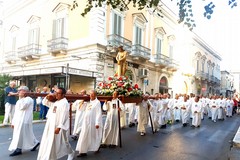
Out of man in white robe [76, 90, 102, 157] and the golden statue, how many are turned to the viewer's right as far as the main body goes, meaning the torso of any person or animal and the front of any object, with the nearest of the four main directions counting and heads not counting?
0

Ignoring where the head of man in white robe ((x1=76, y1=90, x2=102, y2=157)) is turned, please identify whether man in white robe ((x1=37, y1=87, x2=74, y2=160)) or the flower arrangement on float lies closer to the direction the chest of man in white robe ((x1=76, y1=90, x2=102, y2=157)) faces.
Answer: the man in white robe

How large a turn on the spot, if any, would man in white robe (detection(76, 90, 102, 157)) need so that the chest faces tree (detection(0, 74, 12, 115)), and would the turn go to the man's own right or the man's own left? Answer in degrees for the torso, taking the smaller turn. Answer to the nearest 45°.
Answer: approximately 90° to the man's own right

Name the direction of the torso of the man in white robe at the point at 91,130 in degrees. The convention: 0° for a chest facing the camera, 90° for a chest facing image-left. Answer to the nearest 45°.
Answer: approximately 45°

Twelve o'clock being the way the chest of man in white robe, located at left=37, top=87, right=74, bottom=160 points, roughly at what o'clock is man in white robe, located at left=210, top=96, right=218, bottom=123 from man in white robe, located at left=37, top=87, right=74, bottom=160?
man in white robe, located at left=210, top=96, right=218, bottom=123 is roughly at 6 o'clock from man in white robe, located at left=37, top=87, right=74, bottom=160.

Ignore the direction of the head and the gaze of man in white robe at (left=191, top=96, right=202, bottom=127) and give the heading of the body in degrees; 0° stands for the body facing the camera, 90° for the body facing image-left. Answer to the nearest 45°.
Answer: approximately 45°

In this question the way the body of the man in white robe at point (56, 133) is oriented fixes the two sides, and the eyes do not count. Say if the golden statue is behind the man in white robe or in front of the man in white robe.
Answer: behind

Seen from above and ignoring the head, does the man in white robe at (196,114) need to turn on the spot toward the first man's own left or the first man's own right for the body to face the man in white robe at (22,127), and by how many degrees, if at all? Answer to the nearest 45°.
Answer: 0° — they already face them

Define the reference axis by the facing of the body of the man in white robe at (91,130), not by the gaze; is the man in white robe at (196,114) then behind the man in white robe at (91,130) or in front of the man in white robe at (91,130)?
behind
